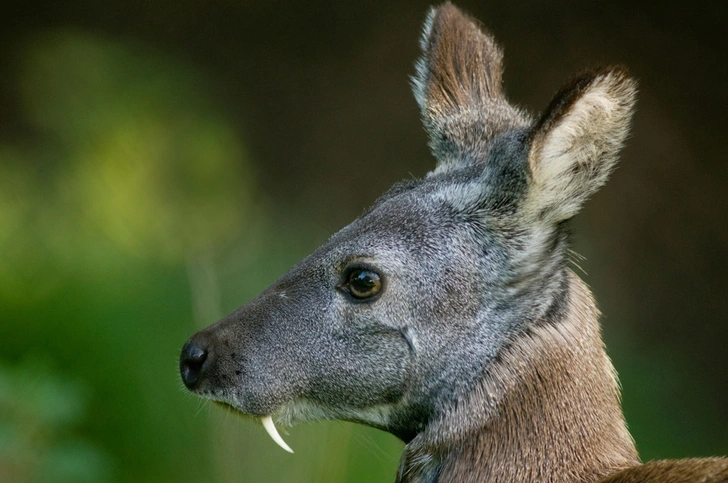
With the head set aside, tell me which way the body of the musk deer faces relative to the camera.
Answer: to the viewer's left
